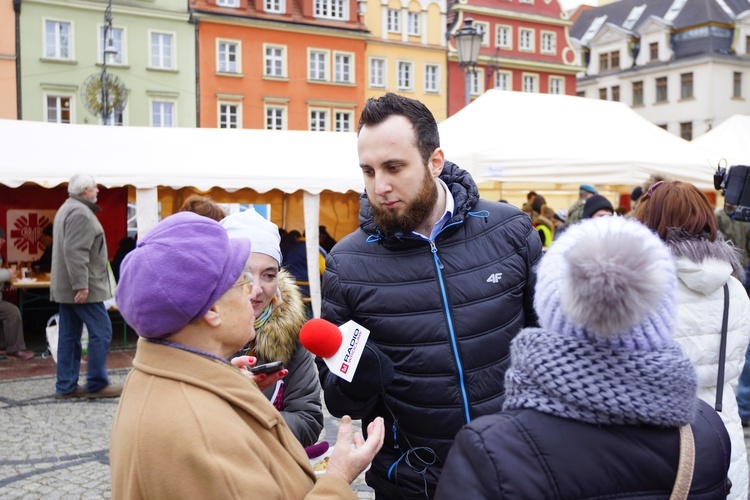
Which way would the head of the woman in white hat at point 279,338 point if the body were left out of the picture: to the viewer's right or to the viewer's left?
to the viewer's right

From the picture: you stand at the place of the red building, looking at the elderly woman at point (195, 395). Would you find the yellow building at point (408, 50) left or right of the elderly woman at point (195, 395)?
right

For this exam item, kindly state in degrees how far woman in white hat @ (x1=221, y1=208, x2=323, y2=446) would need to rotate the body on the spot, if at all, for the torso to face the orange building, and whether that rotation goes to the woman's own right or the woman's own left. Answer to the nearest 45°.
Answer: approximately 135° to the woman's own right

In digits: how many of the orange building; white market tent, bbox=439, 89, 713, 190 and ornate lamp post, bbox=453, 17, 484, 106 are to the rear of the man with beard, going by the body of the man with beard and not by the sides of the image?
3

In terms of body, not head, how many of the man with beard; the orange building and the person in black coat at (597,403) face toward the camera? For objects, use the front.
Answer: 2

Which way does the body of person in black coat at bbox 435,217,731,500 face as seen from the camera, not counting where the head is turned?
away from the camera

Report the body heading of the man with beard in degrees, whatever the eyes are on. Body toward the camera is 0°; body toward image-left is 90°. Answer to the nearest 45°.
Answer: approximately 0°

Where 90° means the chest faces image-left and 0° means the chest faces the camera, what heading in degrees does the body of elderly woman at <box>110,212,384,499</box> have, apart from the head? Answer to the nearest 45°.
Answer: approximately 225°

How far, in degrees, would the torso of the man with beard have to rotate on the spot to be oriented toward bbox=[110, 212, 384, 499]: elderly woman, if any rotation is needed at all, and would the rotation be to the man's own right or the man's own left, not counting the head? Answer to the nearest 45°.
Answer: approximately 45° to the man's own right
